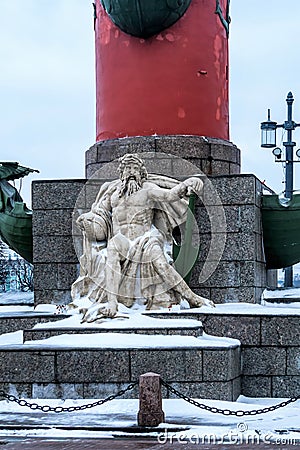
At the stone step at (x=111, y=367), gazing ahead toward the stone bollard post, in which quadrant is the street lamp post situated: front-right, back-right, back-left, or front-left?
back-left

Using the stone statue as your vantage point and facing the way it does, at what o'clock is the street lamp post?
The street lamp post is roughly at 7 o'clock from the stone statue.

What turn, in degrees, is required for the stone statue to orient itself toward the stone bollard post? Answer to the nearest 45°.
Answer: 0° — it already faces it

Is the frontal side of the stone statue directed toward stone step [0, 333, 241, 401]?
yes

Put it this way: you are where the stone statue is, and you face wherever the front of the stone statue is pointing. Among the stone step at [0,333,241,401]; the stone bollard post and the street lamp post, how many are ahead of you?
2

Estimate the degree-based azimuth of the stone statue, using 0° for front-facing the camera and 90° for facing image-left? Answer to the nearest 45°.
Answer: approximately 0°
